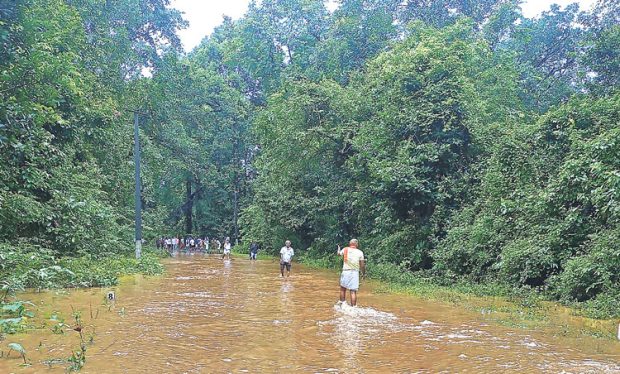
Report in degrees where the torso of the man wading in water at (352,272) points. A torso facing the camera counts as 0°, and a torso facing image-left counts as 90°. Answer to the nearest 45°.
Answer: approximately 180°

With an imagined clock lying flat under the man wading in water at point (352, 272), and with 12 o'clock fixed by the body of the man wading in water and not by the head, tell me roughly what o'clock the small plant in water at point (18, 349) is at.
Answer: The small plant in water is roughly at 7 o'clock from the man wading in water.

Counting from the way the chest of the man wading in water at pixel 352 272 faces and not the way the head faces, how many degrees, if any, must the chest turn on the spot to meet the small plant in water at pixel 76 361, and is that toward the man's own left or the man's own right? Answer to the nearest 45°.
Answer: approximately 135° to the man's own left
